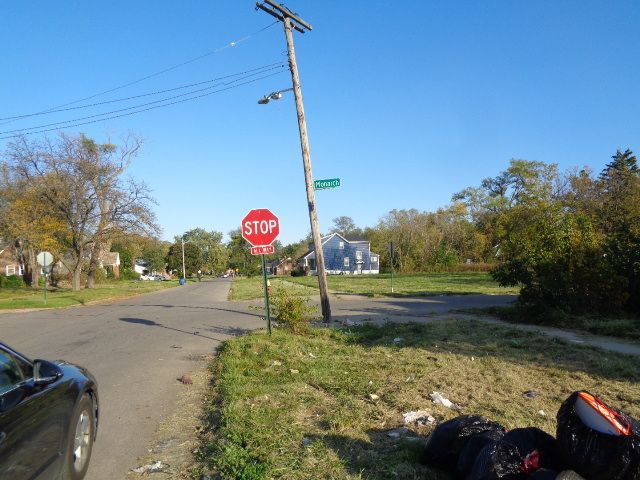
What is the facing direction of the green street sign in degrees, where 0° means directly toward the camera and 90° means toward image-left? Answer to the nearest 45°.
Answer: approximately 0°

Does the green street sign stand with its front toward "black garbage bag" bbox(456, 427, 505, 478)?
yes

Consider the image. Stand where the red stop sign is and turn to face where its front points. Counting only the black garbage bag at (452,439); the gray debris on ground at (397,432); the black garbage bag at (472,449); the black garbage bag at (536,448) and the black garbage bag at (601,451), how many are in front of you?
5

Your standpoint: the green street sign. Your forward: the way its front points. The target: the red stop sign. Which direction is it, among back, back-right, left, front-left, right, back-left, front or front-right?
front-right

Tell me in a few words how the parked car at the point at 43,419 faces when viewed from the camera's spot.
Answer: facing away from the viewer and to the right of the viewer

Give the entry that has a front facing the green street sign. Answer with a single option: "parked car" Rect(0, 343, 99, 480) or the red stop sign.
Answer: the parked car

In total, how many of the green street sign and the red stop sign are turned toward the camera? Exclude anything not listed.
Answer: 2

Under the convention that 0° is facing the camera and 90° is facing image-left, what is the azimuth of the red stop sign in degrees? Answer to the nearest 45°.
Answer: approximately 0°

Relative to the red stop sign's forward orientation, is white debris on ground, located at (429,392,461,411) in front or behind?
in front

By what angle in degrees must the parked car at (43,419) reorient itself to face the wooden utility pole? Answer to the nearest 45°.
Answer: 0° — it already faces it

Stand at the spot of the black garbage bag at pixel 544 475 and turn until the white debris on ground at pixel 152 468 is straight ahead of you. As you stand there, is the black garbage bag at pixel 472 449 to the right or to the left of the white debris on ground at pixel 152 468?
right
